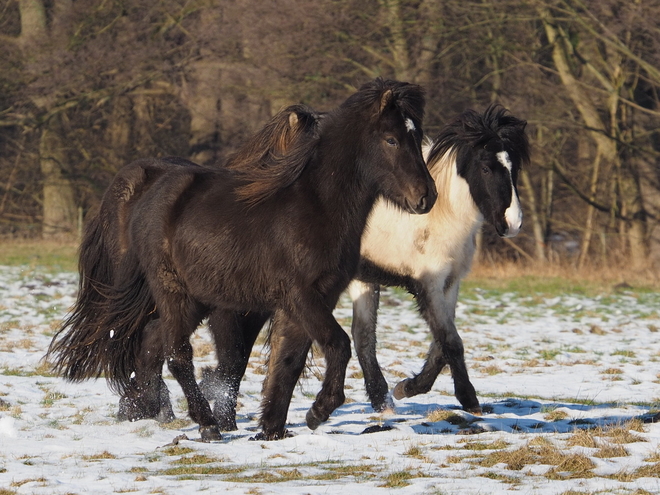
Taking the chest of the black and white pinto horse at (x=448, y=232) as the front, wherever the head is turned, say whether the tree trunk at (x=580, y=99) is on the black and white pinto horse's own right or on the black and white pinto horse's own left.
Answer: on the black and white pinto horse's own left

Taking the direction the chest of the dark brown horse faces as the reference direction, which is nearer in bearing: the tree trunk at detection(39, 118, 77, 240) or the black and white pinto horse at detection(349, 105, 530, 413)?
the black and white pinto horse

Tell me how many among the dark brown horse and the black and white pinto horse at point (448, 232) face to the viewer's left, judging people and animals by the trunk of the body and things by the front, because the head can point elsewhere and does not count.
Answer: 0

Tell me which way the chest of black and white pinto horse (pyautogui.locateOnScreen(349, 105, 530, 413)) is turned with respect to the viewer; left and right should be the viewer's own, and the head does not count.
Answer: facing the viewer and to the right of the viewer

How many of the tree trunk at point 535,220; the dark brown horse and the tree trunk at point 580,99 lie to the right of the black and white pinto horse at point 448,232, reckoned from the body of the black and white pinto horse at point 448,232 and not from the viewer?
1

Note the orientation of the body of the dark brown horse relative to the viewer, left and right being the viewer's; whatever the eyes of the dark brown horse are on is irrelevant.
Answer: facing to the right of the viewer

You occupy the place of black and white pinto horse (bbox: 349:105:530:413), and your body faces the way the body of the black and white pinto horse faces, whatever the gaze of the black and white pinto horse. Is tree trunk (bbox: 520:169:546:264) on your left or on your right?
on your left

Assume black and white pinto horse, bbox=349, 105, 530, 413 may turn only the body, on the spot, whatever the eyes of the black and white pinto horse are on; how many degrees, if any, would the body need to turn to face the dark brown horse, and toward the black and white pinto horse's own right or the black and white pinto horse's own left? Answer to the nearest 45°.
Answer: approximately 90° to the black and white pinto horse's own right

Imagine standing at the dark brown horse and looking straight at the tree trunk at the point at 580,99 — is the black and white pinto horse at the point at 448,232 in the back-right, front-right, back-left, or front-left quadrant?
front-right
